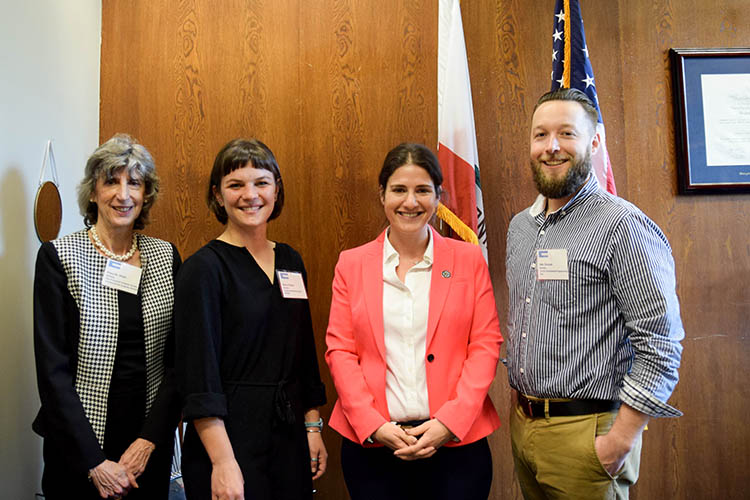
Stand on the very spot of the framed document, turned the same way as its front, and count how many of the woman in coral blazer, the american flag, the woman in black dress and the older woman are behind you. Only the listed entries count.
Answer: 0

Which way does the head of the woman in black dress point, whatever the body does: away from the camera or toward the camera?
toward the camera

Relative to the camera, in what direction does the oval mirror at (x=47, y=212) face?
facing the viewer and to the right of the viewer

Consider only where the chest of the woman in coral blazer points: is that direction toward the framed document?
no

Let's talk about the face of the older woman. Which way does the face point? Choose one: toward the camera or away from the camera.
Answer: toward the camera

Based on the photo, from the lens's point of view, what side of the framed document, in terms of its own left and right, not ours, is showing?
front

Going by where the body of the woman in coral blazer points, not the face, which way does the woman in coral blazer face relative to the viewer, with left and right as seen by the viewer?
facing the viewer

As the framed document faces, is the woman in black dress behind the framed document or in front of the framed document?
in front

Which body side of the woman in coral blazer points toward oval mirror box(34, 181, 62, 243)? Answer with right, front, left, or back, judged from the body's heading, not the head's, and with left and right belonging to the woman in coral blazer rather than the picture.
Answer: right

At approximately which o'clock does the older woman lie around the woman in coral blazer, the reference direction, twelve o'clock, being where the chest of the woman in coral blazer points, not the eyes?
The older woman is roughly at 3 o'clock from the woman in coral blazer.

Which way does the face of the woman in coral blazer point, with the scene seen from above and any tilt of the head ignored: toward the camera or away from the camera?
toward the camera

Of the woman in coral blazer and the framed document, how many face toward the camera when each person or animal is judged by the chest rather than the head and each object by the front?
2
